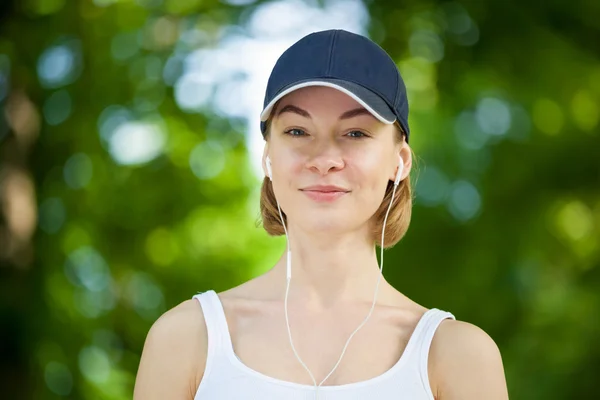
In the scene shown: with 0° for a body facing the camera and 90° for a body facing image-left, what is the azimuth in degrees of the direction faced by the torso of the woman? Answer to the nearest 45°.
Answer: approximately 0°
